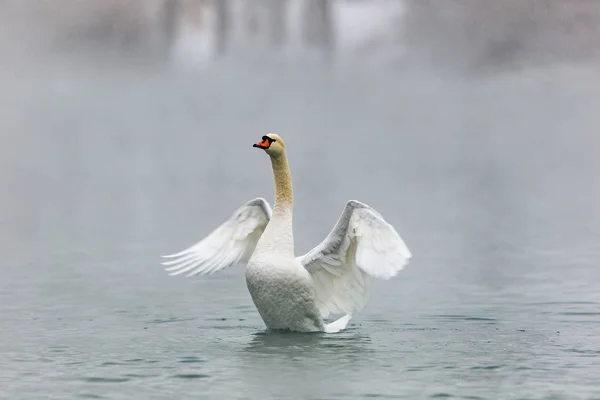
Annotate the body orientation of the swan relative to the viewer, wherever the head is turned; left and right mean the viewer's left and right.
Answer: facing the viewer and to the left of the viewer
